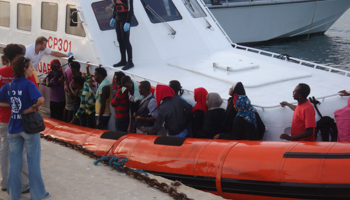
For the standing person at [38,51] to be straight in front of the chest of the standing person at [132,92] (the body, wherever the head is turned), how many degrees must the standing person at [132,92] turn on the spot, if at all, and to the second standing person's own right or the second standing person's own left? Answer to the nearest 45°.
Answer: approximately 45° to the second standing person's own right

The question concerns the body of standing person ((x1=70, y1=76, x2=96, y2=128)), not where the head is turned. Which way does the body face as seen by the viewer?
to the viewer's left

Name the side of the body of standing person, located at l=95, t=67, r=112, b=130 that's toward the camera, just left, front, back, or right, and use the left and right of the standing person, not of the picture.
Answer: left

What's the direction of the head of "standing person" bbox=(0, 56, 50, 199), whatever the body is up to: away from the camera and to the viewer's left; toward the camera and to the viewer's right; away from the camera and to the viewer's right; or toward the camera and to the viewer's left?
away from the camera and to the viewer's right

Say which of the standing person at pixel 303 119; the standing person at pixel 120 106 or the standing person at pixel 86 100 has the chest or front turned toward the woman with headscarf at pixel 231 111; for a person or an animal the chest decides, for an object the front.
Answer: the standing person at pixel 303 119

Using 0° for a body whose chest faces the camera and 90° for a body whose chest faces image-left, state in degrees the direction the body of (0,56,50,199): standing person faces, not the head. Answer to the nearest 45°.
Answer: approximately 225°

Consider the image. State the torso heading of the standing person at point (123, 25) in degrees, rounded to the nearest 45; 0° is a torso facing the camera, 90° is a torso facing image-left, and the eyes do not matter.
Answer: approximately 45°

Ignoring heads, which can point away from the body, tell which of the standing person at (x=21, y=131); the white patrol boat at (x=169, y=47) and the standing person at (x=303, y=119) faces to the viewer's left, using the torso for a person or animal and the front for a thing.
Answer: the standing person at (x=303, y=119)

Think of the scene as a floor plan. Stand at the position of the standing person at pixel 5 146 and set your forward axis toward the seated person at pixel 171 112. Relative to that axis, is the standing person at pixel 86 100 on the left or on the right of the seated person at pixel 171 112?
left

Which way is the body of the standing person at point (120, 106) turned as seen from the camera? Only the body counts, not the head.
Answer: to the viewer's left
